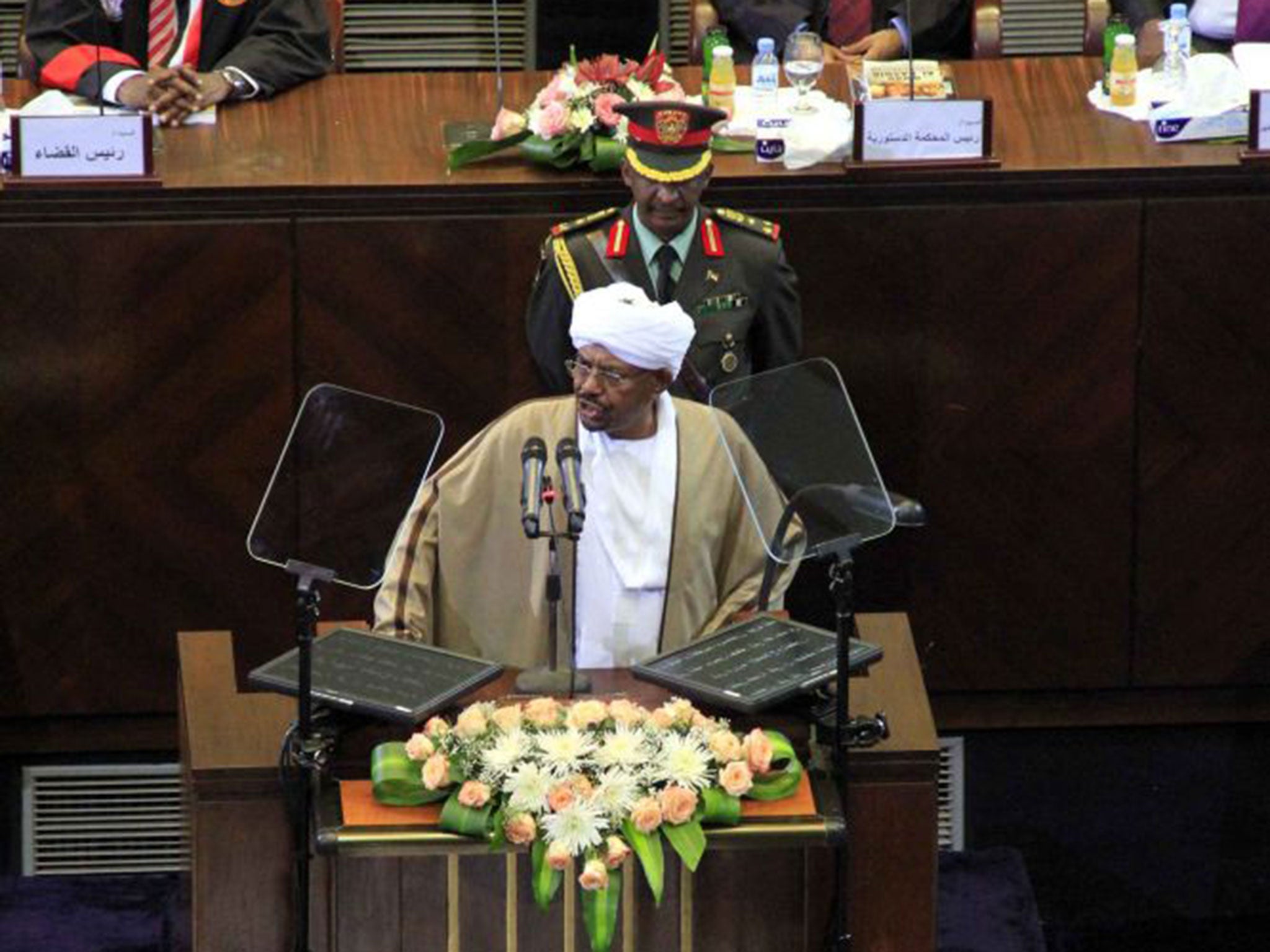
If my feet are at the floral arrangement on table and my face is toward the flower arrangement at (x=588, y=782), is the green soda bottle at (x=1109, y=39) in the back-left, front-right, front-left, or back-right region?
back-left

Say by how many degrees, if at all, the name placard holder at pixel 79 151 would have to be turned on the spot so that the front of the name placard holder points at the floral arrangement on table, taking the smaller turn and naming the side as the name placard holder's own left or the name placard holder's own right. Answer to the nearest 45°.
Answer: approximately 90° to the name placard holder's own left

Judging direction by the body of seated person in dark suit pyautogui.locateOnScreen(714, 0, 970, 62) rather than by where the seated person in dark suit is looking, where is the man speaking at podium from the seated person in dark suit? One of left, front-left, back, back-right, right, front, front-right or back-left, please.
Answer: front

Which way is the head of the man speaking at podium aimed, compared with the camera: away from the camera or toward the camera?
toward the camera

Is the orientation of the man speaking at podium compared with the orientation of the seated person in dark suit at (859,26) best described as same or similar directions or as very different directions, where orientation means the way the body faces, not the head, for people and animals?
same or similar directions

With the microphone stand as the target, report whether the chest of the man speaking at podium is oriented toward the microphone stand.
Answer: yes

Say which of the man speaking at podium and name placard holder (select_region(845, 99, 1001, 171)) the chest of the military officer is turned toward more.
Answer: the man speaking at podium

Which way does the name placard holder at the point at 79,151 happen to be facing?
toward the camera

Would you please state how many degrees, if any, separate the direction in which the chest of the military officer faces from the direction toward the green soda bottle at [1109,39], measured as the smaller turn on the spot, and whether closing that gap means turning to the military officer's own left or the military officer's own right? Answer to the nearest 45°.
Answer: approximately 135° to the military officer's own left

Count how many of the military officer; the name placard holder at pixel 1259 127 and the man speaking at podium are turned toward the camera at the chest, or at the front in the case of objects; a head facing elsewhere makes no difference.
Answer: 3

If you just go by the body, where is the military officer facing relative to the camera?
toward the camera

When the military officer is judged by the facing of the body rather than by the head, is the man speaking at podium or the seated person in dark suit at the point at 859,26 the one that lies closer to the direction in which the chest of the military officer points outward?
the man speaking at podium

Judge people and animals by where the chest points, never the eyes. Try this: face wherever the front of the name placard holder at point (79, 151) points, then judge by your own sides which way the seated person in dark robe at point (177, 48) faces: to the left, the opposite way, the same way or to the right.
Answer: the same way

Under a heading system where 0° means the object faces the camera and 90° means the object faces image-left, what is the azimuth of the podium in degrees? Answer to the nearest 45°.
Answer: approximately 0°

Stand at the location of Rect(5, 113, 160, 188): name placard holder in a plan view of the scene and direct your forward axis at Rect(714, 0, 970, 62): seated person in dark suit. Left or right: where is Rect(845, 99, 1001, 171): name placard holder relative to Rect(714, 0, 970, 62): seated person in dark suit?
right

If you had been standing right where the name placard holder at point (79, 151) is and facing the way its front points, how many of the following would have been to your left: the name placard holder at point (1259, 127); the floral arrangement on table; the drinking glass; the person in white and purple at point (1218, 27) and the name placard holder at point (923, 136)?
5

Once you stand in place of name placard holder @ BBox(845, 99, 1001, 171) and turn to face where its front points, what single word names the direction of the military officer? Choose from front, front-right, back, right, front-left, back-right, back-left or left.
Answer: front-right

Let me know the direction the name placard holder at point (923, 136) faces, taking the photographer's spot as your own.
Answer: facing the viewer

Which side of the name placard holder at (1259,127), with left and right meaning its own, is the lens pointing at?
front
